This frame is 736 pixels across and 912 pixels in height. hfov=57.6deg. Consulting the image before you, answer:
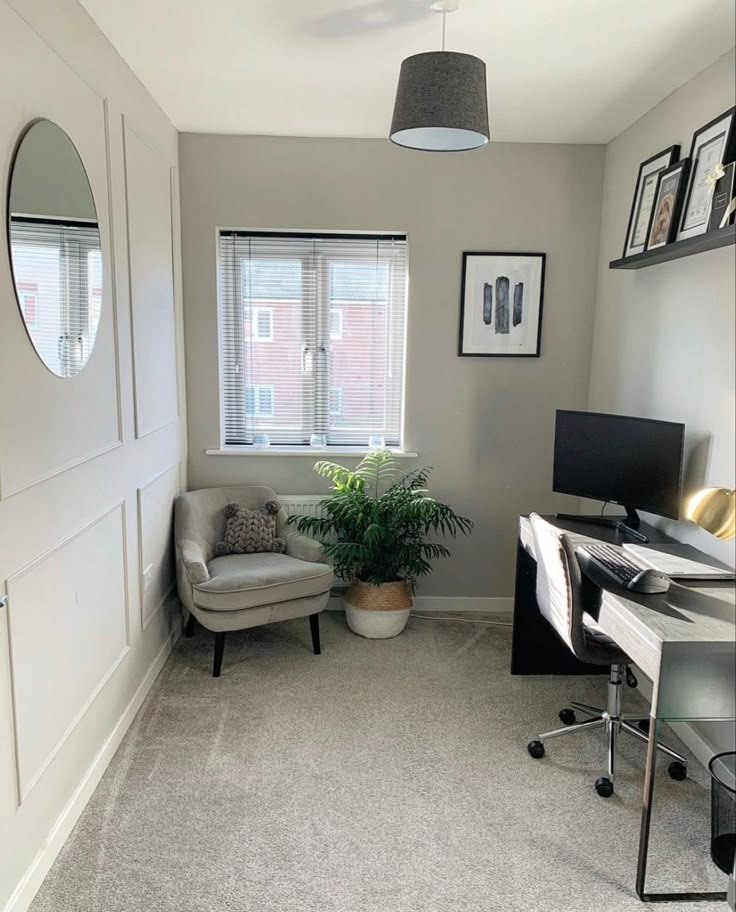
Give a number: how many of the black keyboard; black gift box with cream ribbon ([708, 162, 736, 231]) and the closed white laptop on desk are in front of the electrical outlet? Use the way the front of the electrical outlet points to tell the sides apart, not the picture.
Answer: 3

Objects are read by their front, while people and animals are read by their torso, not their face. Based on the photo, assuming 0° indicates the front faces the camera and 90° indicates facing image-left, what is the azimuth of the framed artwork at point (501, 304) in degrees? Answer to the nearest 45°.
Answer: approximately 0°

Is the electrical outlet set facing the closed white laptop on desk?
yes

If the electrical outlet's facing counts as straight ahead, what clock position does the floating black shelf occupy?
The floating black shelf is roughly at 12 o'clock from the electrical outlet.

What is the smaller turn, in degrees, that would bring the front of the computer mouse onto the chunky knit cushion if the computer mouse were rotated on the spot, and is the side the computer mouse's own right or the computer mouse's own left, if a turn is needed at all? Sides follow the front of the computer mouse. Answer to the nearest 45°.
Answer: approximately 180°

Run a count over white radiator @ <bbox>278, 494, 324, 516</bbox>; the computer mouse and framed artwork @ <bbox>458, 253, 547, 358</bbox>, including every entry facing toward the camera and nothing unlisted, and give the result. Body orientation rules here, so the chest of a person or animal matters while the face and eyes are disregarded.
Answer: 2

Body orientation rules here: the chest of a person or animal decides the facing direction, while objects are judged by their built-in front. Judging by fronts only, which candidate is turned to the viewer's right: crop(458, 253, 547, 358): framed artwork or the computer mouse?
the computer mouse

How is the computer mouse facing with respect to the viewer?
to the viewer's right
